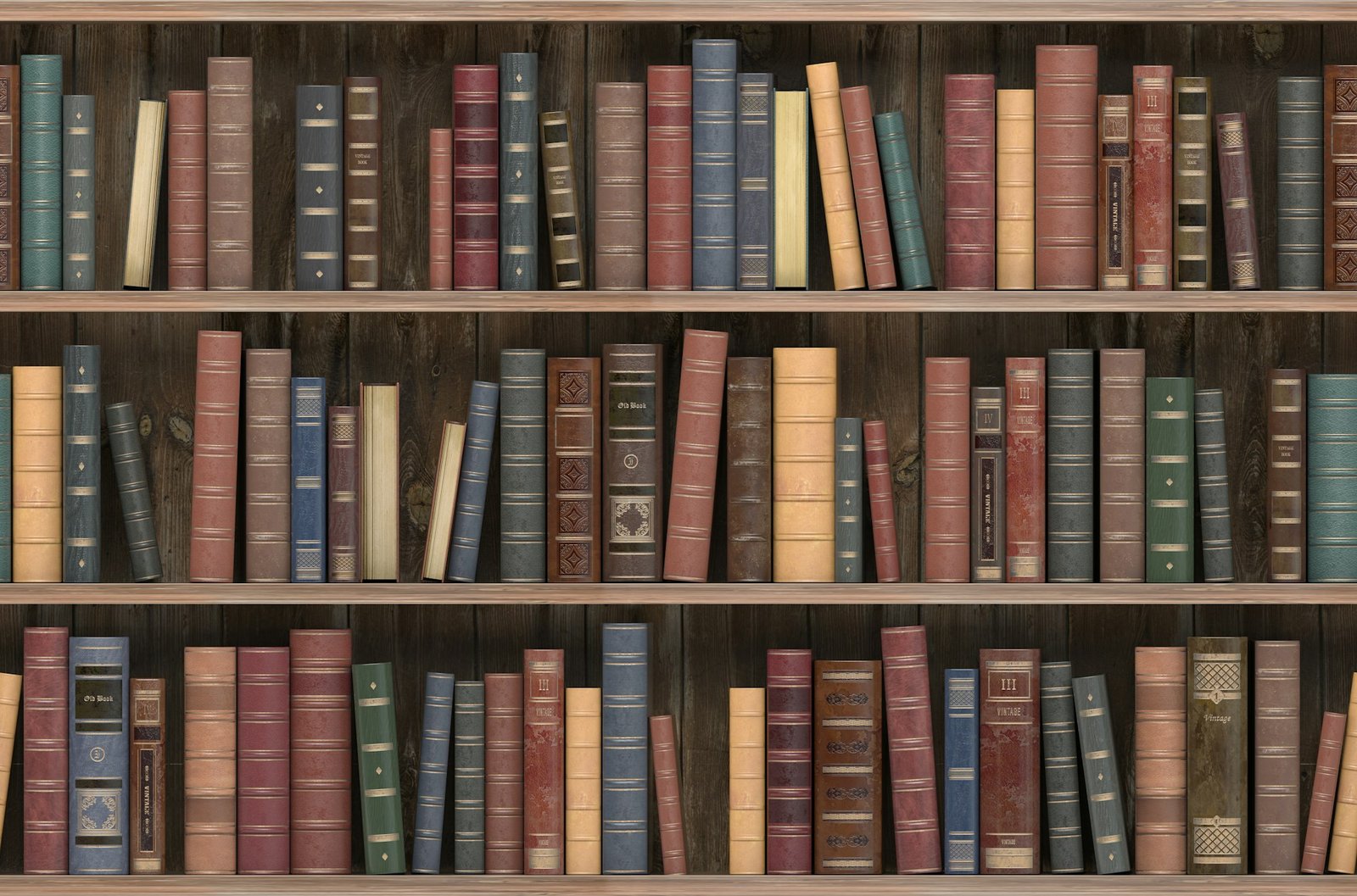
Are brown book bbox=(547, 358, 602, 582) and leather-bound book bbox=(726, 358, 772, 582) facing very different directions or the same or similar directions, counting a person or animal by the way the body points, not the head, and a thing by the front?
same or similar directions

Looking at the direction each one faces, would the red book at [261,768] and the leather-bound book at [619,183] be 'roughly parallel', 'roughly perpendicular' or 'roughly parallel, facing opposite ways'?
roughly parallel

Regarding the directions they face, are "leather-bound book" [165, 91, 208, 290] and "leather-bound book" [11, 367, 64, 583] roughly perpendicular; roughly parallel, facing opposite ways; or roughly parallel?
roughly parallel

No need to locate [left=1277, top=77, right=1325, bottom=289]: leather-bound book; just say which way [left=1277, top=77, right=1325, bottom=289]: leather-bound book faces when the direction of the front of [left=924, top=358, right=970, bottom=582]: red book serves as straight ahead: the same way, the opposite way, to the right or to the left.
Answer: the same way

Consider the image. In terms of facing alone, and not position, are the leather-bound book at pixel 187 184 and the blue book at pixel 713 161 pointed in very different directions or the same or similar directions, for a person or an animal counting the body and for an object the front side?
same or similar directions
